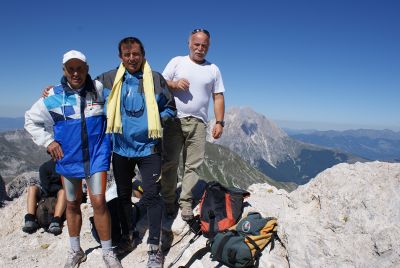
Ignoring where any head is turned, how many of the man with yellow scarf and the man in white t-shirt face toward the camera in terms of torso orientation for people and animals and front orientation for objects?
2

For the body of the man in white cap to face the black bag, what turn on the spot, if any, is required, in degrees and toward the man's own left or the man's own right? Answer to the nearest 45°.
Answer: approximately 90° to the man's own left

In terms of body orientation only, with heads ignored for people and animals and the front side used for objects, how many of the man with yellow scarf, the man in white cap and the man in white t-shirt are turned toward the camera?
3

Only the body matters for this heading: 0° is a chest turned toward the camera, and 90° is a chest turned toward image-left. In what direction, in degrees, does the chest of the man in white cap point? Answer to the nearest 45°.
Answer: approximately 0°

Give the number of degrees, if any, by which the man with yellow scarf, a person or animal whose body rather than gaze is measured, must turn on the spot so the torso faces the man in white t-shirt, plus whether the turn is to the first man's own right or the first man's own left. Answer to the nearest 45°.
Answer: approximately 135° to the first man's own left

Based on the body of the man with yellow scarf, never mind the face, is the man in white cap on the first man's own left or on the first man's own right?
on the first man's own right

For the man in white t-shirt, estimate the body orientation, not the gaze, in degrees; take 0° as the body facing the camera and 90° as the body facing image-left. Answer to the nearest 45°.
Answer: approximately 0°
